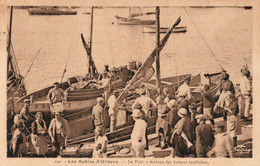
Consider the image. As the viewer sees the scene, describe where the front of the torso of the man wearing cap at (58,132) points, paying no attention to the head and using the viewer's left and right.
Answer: facing the viewer

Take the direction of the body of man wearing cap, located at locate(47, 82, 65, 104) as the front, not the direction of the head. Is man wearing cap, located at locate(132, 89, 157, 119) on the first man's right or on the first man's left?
on the first man's left

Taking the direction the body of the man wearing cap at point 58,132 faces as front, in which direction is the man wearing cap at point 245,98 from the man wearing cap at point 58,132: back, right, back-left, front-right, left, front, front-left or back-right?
left

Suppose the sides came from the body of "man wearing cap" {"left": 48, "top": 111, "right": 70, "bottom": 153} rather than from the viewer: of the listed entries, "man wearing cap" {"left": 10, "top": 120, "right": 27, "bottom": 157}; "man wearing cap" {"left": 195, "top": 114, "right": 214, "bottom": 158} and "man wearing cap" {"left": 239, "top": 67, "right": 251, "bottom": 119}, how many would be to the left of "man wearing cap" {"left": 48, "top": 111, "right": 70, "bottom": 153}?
2
